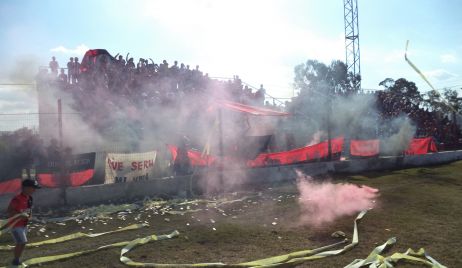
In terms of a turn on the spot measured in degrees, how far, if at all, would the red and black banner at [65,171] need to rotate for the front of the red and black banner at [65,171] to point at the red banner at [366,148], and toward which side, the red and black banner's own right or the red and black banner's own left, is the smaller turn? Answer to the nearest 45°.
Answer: approximately 90° to the red and black banner's own left

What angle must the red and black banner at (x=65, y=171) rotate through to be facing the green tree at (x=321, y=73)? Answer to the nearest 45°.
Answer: approximately 135° to its left

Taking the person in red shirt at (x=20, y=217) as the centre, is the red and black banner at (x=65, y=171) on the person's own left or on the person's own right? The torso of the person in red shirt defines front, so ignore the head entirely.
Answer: on the person's own left

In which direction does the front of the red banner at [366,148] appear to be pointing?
toward the camera

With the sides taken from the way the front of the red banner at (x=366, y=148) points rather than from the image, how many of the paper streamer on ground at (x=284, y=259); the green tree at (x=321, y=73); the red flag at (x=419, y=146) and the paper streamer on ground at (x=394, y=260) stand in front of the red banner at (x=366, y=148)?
2

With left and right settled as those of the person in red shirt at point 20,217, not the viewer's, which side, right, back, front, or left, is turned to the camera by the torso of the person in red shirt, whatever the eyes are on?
right

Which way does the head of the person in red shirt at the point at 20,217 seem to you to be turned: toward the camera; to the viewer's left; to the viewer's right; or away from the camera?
to the viewer's right

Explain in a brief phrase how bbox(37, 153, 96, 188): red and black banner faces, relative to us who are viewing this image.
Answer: facing the viewer
